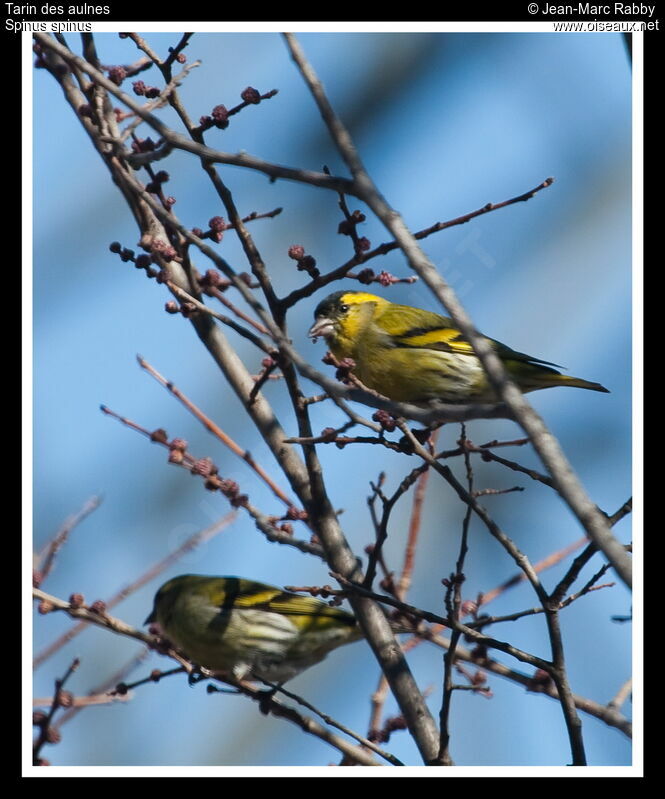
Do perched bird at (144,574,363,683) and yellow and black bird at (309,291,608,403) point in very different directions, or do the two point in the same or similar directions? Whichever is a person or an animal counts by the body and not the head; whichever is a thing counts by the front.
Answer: same or similar directions

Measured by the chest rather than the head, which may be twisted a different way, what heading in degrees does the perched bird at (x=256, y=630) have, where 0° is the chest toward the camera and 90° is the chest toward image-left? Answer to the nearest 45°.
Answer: approximately 90°

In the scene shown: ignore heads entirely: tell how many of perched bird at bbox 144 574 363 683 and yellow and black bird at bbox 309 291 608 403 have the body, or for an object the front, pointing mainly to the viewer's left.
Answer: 2

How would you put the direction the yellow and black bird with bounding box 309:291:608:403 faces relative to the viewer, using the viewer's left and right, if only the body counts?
facing to the left of the viewer
